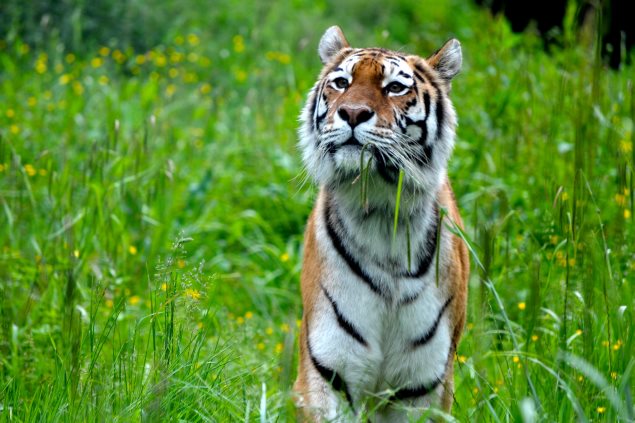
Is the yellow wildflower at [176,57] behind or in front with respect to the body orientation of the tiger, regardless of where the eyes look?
behind

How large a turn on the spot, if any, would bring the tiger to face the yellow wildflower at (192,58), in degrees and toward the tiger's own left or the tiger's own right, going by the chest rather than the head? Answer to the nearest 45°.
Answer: approximately 180°

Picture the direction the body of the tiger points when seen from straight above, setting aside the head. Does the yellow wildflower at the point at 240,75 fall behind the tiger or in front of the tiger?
behind

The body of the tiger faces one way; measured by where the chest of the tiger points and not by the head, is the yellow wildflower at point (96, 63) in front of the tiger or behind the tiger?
behind

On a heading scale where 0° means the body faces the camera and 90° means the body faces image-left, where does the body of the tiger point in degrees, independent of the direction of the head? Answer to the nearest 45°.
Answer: approximately 0°

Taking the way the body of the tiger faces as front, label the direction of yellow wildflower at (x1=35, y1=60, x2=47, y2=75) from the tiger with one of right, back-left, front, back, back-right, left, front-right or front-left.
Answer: back-right

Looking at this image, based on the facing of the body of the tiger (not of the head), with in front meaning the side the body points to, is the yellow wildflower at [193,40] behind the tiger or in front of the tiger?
behind

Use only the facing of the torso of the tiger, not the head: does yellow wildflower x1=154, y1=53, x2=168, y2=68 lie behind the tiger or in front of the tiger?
behind

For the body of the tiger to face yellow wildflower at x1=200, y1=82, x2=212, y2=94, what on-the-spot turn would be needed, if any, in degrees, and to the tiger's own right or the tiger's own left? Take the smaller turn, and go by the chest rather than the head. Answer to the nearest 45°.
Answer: approximately 180°

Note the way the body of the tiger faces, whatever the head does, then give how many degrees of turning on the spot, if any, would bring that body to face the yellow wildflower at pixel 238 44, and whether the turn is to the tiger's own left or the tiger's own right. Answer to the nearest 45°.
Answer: approximately 180°
